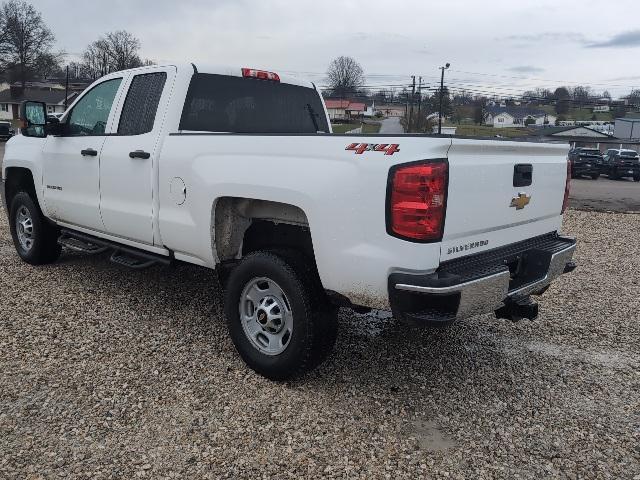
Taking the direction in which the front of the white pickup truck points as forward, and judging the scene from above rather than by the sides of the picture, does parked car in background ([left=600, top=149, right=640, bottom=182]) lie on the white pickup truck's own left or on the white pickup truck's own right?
on the white pickup truck's own right

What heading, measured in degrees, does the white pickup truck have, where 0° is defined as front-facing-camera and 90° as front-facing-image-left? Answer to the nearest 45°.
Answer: approximately 135°

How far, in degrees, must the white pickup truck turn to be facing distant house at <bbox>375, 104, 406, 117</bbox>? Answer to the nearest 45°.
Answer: approximately 45° to its right

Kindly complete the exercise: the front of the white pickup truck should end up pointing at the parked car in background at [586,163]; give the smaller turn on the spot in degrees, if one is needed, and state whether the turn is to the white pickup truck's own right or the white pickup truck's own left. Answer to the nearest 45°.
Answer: approximately 90° to the white pickup truck's own right
